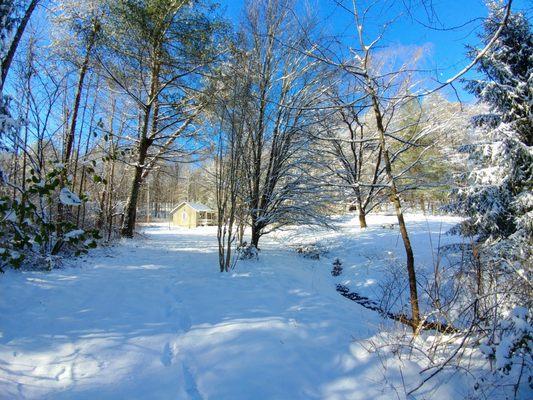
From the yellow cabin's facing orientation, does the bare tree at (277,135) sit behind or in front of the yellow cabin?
in front

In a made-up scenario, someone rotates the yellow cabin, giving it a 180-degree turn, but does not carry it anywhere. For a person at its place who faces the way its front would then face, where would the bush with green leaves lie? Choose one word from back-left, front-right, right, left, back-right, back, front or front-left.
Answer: back-left

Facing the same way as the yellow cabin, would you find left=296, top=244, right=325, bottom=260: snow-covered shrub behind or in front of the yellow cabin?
in front

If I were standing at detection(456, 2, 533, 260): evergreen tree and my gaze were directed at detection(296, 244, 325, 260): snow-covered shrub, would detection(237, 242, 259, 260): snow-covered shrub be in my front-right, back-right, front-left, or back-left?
front-left

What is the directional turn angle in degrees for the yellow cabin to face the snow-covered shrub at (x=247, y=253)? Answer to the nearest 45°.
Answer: approximately 45° to its right

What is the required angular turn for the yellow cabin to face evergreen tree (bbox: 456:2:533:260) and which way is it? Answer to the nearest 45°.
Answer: approximately 45° to its right

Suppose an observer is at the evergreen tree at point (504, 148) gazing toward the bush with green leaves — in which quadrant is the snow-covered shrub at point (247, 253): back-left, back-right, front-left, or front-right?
front-right
